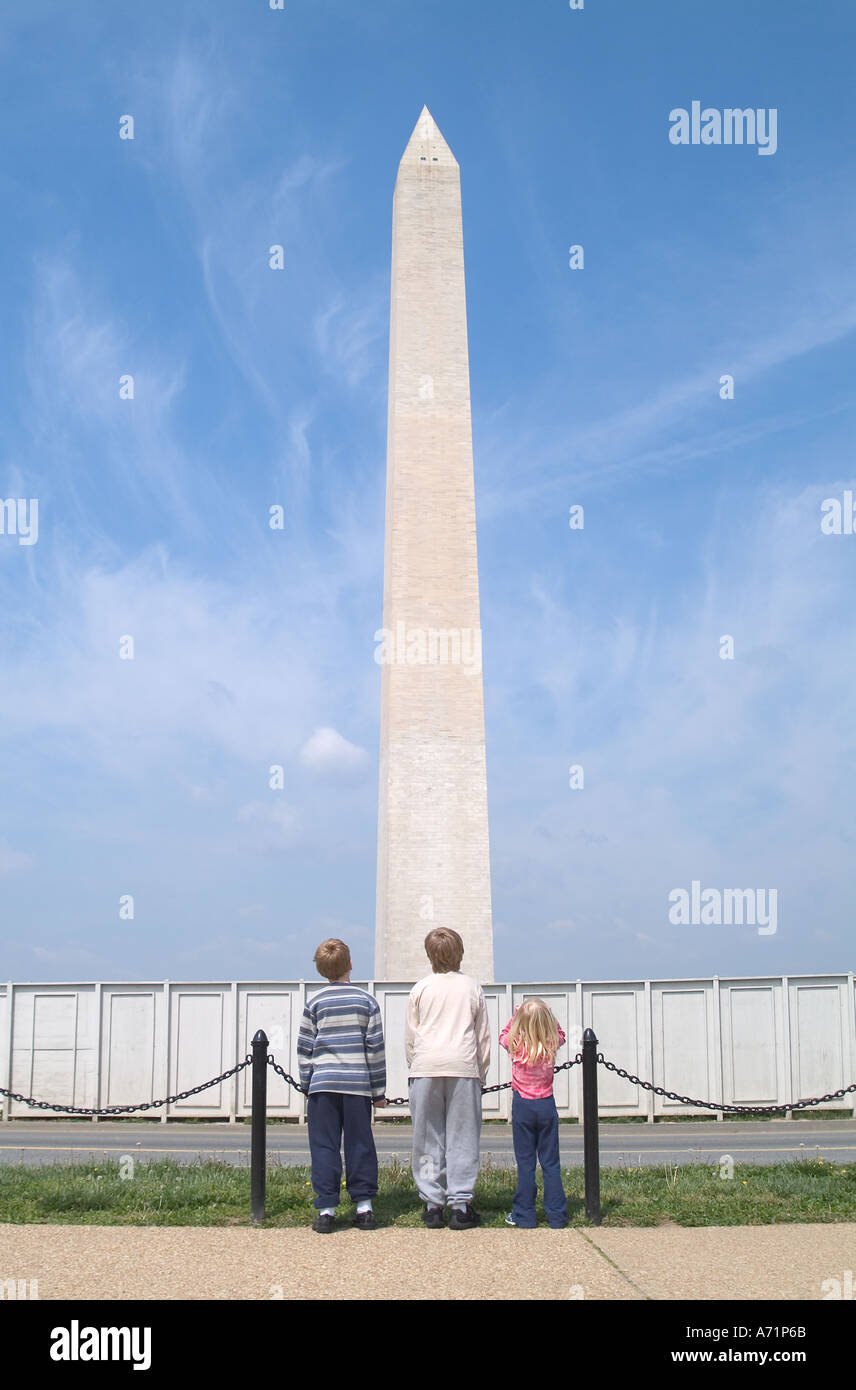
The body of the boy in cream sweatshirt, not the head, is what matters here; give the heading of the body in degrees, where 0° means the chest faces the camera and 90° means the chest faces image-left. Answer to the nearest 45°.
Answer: approximately 180°

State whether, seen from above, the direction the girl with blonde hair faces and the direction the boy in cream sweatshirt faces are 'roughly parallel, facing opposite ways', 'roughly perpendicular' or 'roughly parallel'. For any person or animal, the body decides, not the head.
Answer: roughly parallel

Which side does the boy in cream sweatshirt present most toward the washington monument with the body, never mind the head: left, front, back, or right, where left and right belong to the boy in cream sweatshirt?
front

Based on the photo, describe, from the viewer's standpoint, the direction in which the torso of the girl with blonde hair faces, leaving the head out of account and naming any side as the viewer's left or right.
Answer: facing away from the viewer

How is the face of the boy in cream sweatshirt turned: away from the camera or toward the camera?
away from the camera

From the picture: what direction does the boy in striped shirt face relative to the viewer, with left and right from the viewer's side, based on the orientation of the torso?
facing away from the viewer

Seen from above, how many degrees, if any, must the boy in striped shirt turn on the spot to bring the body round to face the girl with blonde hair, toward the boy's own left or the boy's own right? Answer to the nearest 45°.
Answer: approximately 90° to the boy's own right

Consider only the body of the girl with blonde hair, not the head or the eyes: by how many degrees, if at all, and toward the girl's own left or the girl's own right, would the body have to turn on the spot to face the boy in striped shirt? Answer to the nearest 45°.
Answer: approximately 90° to the girl's own left
